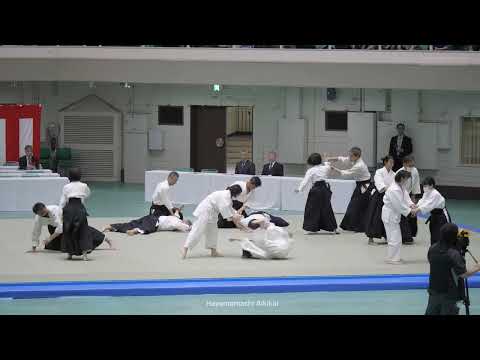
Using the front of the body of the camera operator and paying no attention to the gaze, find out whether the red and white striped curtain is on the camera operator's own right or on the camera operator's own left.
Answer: on the camera operator's own left

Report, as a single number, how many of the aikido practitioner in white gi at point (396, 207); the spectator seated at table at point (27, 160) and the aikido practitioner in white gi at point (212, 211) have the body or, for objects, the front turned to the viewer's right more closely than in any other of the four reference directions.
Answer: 2

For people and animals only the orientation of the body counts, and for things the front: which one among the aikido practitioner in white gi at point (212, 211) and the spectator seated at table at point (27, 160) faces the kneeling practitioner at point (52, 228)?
the spectator seated at table

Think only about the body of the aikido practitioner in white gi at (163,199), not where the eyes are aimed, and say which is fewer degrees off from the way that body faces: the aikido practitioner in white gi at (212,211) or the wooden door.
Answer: the aikido practitioner in white gi

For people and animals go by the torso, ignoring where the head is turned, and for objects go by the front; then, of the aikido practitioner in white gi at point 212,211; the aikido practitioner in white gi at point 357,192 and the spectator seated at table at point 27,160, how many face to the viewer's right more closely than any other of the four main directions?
1

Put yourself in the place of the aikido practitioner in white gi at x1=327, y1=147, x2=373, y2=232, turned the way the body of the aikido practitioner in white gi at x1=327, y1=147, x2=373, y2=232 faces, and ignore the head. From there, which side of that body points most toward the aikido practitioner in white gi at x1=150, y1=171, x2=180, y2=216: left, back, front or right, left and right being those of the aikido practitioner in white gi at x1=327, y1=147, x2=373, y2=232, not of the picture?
front

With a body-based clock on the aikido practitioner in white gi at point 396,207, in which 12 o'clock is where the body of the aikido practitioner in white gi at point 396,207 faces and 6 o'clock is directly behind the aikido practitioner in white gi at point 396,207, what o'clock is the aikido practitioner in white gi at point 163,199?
the aikido practitioner in white gi at point 163,199 is roughly at 7 o'clock from the aikido practitioner in white gi at point 396,207.

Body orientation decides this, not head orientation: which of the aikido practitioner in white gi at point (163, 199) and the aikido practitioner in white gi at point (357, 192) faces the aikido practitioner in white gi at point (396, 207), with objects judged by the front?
the aikido practitioner in white gi at point (163, 199)

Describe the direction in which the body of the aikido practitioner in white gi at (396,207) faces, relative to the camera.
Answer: to the viewer's right

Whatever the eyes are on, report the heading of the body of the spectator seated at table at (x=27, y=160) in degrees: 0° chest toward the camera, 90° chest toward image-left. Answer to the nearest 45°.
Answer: approximately 0°

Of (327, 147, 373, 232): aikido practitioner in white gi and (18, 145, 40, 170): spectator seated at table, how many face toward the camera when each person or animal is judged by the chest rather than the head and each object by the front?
1

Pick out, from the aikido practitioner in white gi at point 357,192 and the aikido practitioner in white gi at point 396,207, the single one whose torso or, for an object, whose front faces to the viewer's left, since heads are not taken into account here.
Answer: the aikido practitioner in white gi at point 357,192

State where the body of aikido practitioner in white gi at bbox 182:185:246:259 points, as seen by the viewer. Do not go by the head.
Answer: to the viewer's right
